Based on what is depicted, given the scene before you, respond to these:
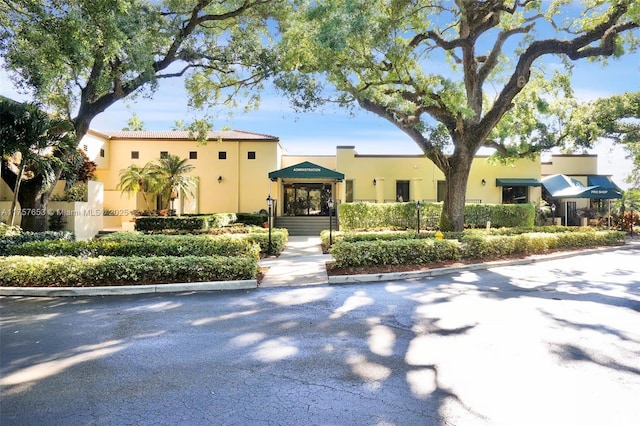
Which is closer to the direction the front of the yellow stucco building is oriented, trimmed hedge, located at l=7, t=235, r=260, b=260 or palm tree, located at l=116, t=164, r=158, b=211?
the trimmed hedge

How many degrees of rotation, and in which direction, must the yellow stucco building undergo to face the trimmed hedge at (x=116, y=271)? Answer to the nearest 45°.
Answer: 0° — it already faces it

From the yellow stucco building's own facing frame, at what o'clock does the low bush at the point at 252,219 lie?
The low bush is roughly at 1 o'clock from the yellow stucco building.

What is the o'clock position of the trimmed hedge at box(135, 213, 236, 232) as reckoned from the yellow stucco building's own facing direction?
The trimmed hedge is roughly at 1 o'clock from the yellow stucco building.

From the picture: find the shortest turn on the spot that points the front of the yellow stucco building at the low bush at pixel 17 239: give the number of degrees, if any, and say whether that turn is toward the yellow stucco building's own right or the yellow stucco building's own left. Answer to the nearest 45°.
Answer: approximately 45° to the yellow stucco building's own right

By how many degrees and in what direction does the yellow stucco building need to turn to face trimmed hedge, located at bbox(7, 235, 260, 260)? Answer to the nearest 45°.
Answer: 0° — it already faces it

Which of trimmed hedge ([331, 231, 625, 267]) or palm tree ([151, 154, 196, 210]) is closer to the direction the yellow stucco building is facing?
the trimmed hedge

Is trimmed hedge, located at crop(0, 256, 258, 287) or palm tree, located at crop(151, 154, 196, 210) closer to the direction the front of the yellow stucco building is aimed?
the trimmed hedge

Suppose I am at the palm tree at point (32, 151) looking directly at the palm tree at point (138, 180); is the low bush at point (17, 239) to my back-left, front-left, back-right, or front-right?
back-right

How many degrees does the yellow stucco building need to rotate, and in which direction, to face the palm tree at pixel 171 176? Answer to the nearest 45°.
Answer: approximately 45° to its right

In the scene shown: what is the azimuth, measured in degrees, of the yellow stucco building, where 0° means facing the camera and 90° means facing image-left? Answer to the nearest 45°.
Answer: approximately 0°
